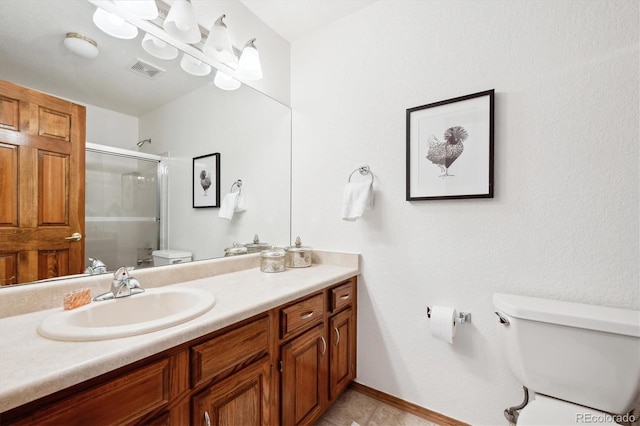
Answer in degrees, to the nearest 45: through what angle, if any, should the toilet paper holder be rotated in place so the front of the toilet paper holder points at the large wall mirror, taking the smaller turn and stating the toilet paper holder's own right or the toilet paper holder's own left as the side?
approximately 45° to the toilet paper holder's own right

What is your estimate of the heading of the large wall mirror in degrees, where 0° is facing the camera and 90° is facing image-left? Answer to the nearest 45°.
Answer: approximately 315°

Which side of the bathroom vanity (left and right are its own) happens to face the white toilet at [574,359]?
front

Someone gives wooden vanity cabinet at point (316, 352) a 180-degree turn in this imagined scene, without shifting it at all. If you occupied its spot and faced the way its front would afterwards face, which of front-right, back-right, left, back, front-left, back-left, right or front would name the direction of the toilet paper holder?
back-right

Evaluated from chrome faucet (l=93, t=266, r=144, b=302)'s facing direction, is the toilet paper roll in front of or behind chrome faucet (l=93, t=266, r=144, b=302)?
in front

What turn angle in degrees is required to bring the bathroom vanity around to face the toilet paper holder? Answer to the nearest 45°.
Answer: approximately 45° to its left

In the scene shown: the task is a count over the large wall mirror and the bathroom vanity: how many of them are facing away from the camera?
0

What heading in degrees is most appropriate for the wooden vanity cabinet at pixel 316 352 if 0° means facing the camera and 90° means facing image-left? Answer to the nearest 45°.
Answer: approximately 315°
